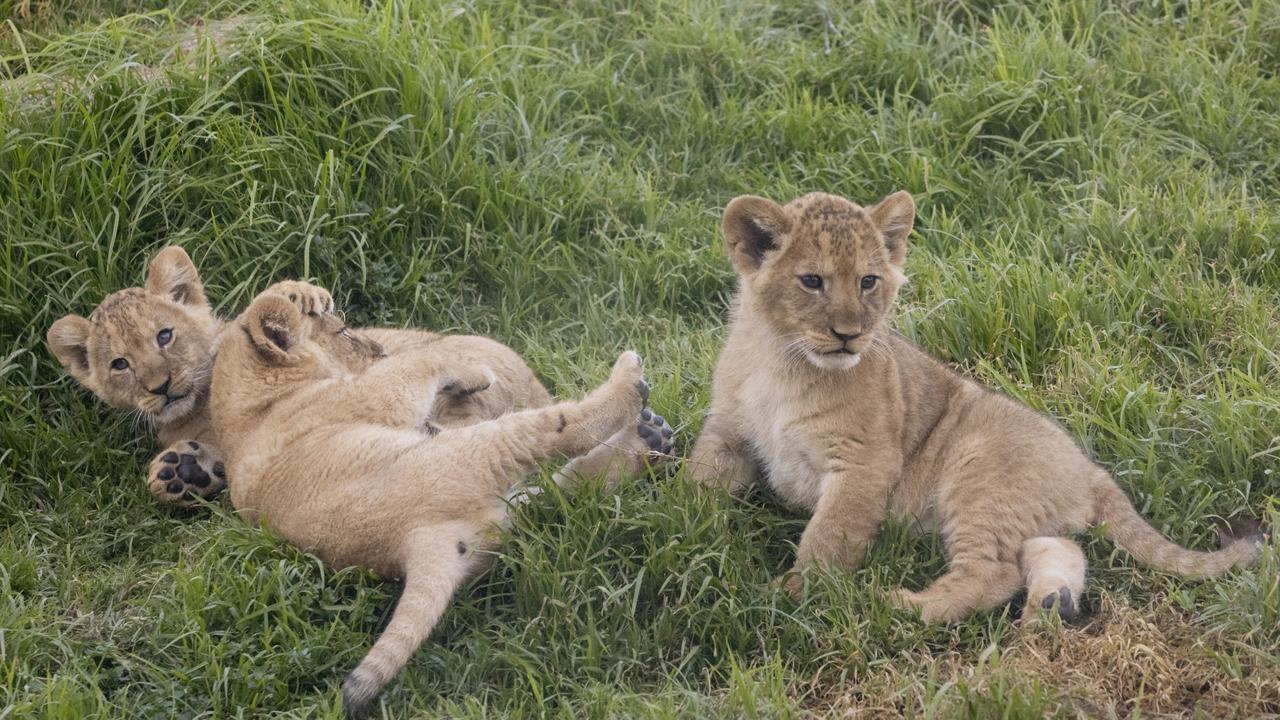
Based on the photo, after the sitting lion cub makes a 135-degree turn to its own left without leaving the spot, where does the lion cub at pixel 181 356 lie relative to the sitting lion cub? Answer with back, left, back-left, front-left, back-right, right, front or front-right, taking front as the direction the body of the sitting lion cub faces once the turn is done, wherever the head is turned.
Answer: back

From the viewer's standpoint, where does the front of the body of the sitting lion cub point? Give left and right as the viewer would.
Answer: facing the viewer and to the left of the viewer

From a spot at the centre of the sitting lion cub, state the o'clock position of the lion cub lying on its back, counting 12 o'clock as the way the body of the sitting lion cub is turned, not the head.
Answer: The lion cub lying on its back is roughly at 1 o'clock from the sitting lion cub.
